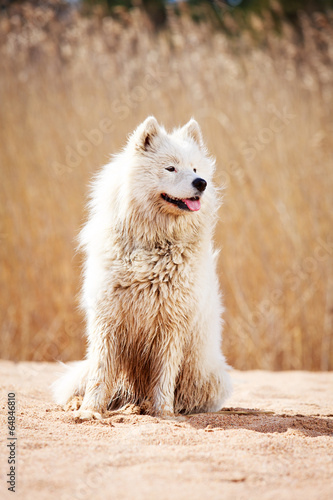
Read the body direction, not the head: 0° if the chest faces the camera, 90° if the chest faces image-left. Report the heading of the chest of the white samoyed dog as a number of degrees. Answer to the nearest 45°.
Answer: approximately 0°
